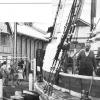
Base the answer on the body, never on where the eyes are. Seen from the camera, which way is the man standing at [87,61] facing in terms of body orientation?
toward the camera
